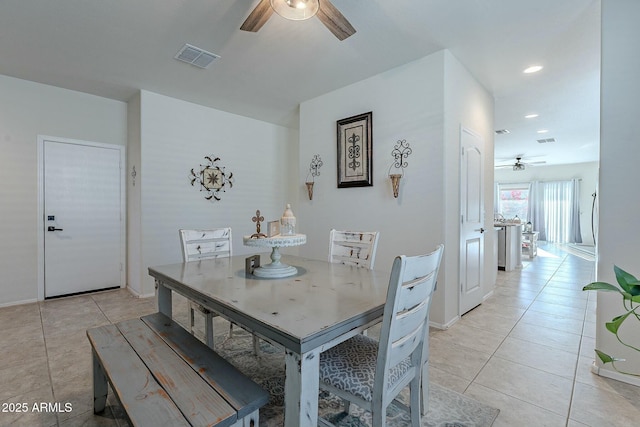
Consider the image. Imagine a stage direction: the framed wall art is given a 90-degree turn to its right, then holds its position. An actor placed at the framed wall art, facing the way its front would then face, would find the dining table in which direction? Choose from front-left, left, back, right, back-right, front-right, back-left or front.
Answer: back-left

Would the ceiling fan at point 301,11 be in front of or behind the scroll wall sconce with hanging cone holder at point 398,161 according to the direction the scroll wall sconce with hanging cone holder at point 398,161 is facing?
in front

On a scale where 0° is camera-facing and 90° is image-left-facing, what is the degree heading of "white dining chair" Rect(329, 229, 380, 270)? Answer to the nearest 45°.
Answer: approximately 45°

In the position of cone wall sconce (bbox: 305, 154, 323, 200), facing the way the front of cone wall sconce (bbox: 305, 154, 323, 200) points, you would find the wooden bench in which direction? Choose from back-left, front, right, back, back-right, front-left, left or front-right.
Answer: front-left

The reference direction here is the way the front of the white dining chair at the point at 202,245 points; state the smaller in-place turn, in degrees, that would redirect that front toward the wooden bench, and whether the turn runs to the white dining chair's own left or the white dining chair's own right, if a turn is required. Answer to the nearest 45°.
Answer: approximately 45° to the white dining chair's own right

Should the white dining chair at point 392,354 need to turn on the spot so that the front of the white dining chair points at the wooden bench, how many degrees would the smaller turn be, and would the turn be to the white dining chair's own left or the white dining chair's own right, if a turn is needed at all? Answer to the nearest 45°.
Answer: approximately 45° to the white dining chair's own left

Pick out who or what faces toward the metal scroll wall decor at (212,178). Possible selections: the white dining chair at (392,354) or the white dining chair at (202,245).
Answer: the white dining chair at (392,354)

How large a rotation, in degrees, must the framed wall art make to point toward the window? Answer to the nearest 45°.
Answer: approximately 180°

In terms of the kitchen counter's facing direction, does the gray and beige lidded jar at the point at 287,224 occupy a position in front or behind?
in front

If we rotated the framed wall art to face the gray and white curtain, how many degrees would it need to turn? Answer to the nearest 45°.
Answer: approximately 180°

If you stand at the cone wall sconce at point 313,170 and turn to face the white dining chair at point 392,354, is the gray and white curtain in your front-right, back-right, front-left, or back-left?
back-left

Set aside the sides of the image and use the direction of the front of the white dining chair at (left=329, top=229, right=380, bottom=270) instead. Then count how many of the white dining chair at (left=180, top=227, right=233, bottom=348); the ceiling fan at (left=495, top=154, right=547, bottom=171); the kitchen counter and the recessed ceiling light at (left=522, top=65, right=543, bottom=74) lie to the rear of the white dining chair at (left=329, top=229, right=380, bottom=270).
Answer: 3

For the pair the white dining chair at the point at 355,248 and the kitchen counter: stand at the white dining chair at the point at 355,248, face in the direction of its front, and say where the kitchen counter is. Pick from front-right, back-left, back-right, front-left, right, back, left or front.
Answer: back
